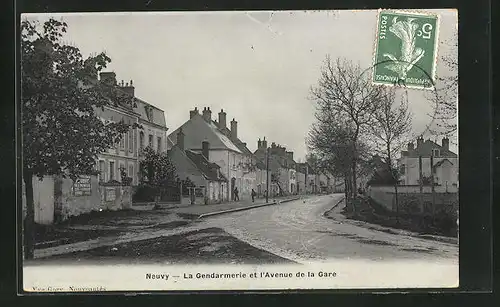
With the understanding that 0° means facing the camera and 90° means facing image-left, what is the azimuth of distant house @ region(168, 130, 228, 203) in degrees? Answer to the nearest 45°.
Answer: approximately 315°
